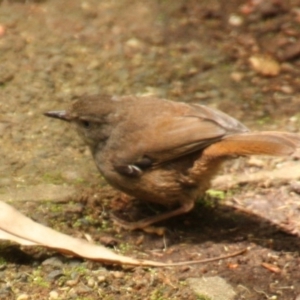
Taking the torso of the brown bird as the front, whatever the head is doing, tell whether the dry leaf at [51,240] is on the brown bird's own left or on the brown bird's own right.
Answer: on the brown bird's own left

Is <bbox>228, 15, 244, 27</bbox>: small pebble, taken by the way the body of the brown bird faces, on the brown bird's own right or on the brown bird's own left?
on the brown bird's own right

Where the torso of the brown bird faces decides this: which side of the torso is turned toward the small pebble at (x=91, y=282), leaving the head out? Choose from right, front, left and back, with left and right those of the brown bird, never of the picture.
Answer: left

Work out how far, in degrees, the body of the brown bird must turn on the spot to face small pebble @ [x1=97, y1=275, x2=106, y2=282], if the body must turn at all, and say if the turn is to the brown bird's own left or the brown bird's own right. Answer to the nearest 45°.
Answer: approximately 90° to the brown bird's own left

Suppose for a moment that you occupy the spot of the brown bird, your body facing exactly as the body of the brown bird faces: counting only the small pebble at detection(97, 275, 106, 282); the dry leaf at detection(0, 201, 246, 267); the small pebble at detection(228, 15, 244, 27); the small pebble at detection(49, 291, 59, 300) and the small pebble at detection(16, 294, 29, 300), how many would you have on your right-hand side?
1

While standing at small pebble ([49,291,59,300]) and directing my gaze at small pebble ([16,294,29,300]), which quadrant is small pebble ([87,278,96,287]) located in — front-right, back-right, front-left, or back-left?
back-right

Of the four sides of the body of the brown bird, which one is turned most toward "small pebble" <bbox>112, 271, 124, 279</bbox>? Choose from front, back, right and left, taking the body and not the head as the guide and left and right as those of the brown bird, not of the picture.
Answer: left

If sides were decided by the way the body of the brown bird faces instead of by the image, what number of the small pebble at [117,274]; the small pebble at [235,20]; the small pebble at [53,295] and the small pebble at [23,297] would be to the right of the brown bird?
1

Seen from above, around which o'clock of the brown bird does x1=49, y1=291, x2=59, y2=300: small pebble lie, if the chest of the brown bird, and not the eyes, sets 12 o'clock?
The small pebble is roughly at 10 o'clock from the brown bird.

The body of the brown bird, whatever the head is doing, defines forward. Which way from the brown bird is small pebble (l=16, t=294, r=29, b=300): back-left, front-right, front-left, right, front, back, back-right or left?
front-left

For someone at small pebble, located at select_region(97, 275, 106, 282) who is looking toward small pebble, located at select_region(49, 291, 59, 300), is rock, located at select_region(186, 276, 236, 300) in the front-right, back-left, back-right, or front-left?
back-left

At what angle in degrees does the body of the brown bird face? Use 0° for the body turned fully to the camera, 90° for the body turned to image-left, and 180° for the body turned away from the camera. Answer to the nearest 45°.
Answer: approximately 90°
